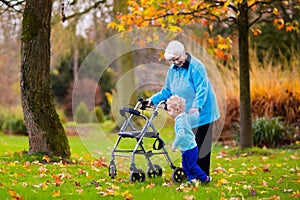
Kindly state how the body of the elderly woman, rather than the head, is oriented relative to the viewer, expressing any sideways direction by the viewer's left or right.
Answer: facing the viewer and to the left of the viewer

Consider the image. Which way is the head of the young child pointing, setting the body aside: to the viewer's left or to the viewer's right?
to the viewer's left

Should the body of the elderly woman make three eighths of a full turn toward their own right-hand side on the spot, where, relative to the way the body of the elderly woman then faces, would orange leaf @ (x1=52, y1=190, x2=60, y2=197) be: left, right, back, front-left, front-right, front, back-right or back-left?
back-left

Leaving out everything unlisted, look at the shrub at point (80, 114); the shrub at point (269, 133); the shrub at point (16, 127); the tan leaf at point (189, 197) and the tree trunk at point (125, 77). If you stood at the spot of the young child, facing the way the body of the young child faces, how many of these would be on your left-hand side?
1

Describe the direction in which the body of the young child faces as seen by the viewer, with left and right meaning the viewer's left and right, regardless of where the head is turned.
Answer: facing to the left of the viewer

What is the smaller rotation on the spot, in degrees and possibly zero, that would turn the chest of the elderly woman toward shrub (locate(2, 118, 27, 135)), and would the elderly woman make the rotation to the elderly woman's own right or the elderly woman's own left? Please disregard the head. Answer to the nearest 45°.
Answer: approximately 90° to the elderly woman's own right

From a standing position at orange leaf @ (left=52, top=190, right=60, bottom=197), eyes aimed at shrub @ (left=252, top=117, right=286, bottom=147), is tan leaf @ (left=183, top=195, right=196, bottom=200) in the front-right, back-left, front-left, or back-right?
front-right

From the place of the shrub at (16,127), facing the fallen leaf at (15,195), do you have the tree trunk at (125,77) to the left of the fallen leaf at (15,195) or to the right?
left

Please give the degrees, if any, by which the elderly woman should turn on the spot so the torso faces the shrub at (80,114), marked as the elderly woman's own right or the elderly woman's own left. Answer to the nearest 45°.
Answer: approximately 90° to the elderly woman's own right

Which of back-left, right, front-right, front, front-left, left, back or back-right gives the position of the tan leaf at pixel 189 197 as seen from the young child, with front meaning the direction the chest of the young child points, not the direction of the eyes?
left

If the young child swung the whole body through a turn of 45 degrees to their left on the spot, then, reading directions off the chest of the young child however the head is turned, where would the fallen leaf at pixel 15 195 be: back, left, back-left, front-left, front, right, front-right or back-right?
front

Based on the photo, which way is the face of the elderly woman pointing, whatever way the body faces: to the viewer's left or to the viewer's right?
to the viewer's left
